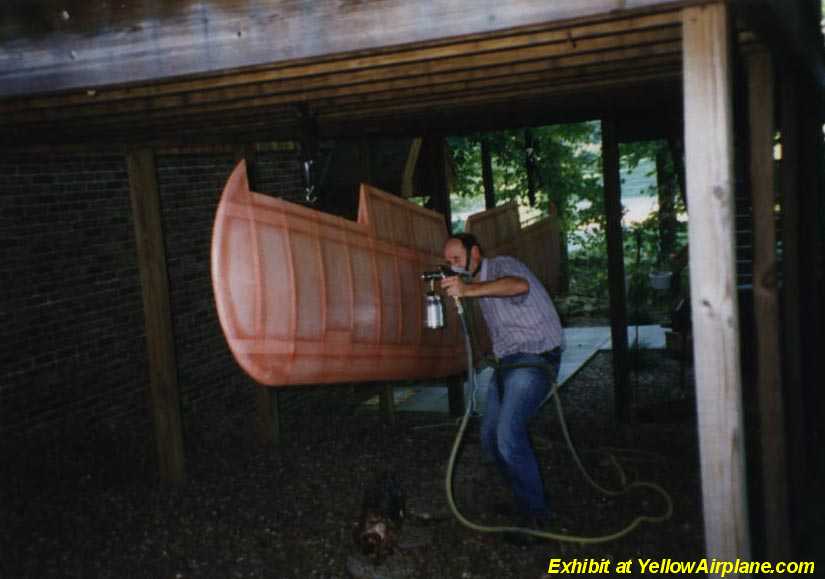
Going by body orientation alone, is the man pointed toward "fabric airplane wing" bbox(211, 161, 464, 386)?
yes

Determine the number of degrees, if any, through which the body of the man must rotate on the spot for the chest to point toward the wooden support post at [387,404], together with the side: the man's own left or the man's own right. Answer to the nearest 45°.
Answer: approximately 45° to the man's own right

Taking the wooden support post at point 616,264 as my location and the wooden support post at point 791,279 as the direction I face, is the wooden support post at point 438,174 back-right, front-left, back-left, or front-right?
back-right

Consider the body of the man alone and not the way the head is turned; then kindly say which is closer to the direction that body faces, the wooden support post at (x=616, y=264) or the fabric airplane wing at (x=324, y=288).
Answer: the fabric airplane wing

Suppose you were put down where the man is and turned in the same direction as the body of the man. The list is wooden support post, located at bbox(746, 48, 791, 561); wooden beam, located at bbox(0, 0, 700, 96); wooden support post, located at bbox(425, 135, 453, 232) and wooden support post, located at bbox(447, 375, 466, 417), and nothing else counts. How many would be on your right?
2

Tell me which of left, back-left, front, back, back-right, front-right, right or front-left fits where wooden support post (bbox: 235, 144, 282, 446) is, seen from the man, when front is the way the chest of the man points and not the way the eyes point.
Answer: front-right

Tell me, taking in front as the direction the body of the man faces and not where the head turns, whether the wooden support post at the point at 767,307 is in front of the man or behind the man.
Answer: behind

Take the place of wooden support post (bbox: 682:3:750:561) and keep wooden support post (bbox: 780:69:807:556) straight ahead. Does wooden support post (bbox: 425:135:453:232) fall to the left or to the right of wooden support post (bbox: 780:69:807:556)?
left

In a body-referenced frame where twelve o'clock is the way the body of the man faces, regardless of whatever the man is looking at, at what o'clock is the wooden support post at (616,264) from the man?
The wooden support post is roughly at 4 o'clock from the man.

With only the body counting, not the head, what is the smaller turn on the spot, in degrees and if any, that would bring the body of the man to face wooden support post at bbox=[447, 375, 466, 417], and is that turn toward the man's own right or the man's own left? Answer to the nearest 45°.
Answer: approximately 90° to the man's own right

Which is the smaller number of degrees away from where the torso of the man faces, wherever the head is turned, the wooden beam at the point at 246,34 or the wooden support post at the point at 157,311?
the wooden support post

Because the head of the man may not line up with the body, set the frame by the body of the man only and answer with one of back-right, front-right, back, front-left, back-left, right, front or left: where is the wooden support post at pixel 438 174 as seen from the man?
right

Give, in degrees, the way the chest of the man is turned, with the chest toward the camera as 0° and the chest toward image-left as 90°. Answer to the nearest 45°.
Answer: approximately 90°

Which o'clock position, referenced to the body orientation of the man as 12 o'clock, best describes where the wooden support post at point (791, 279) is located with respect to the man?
The wooden support post is roughly at 6 o'clock from the man.
